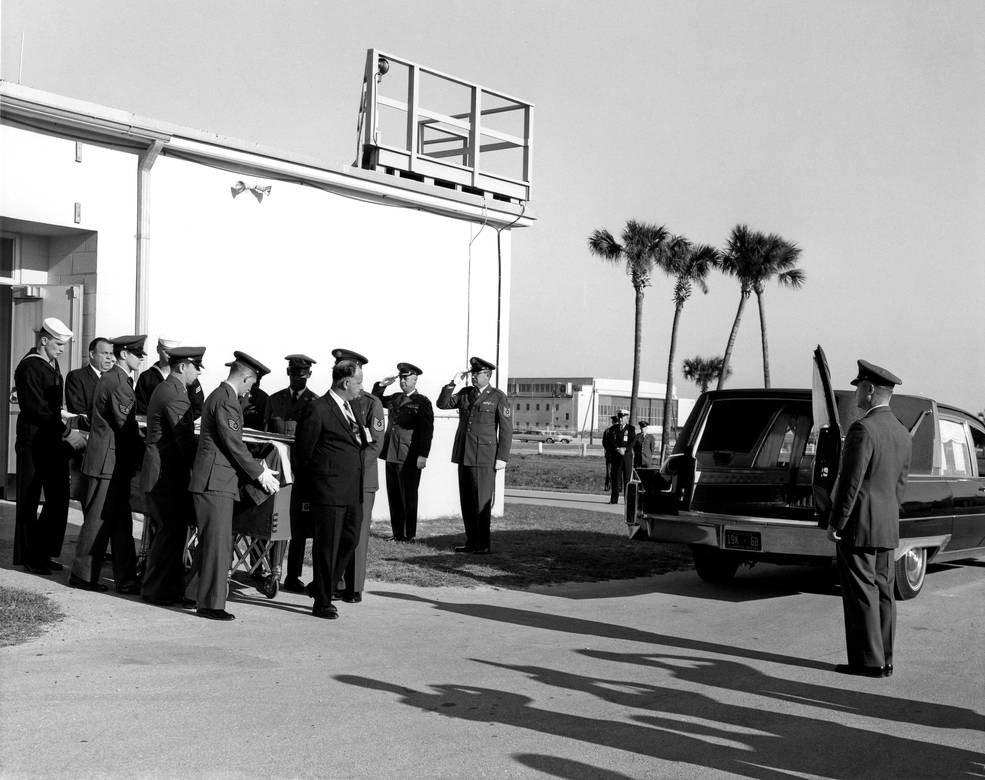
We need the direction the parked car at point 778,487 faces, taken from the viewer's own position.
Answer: facing away from the viewer and to the right of the viewer

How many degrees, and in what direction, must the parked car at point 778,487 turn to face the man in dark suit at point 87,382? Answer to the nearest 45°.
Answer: approximately 180°

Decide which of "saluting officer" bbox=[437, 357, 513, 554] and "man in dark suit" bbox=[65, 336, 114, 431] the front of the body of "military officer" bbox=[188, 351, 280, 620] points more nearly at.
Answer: the saluting officer

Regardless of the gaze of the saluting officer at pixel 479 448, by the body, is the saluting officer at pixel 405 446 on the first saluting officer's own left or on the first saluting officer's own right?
on the first saluting officer's own right

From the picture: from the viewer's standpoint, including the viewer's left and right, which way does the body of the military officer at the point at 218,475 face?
facing to the right of the viewer

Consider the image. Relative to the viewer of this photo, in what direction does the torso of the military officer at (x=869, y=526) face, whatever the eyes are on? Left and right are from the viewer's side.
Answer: facing away from the viewer and to the left of the viewer

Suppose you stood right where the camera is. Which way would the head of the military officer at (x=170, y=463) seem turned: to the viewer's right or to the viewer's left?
to the viewer's right

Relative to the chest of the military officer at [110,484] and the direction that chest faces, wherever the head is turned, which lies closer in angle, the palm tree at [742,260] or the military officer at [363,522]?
the military officer

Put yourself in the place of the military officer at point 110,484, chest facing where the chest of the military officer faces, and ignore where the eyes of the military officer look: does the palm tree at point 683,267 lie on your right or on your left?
on your left

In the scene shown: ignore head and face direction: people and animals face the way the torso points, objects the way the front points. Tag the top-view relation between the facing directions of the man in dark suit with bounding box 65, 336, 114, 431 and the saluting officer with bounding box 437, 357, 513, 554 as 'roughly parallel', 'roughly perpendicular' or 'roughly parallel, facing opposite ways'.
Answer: roughly perpendicular

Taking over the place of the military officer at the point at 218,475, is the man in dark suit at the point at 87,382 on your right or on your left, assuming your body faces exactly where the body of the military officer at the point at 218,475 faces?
on your left
